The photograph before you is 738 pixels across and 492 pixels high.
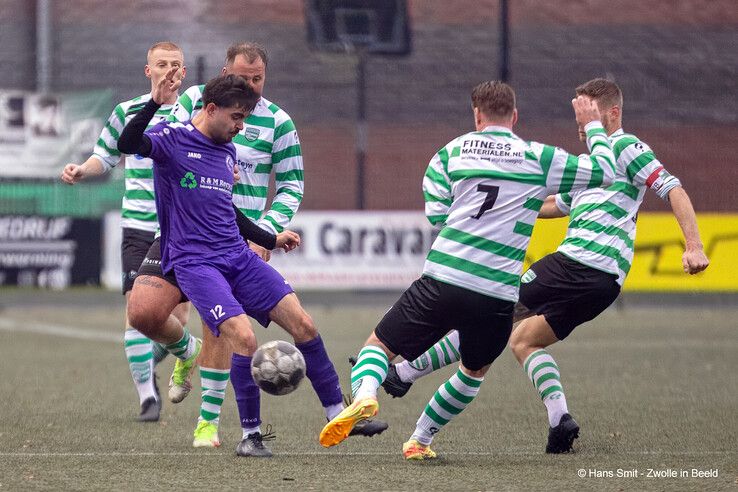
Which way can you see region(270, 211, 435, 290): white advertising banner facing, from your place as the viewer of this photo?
facing the viewer

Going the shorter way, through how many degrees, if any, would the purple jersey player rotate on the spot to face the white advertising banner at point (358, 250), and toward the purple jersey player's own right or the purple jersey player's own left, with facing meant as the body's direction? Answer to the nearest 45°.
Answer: approximately 135° to the purple jersey player's own left

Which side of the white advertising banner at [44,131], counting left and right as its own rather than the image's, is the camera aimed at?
front

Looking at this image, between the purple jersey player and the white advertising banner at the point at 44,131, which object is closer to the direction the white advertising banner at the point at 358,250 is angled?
the purple jersey player

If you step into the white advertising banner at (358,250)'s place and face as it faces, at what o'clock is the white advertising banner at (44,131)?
the white advertising banner at (44,131) is roughly at 4 o'clock from the white advertising banner at (358,250).

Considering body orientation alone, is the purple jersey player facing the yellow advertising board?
no

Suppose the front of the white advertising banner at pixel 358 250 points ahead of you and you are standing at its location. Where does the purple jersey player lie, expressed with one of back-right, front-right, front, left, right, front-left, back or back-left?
front

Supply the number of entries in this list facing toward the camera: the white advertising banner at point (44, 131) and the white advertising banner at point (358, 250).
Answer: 2

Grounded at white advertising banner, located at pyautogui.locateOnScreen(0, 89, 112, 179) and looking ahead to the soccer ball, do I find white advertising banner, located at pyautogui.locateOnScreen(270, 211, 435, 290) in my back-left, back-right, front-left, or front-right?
front-left

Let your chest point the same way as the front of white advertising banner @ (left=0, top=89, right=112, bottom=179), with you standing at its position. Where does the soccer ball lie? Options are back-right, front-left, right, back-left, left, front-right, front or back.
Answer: front

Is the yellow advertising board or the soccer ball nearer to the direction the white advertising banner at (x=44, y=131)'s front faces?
the soccer ball

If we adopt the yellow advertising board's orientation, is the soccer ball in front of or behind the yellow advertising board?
in front

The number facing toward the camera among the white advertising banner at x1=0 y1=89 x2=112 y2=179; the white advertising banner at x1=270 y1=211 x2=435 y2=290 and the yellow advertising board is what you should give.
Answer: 3

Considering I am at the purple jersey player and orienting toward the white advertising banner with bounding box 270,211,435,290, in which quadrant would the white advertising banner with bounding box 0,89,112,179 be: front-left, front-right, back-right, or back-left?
front-left

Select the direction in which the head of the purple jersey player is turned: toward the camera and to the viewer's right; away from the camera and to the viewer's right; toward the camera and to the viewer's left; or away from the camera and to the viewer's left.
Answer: toward the camera and to the viewer's right

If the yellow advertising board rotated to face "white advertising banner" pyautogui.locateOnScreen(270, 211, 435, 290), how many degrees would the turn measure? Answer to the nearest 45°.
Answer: approximately 90° to its right

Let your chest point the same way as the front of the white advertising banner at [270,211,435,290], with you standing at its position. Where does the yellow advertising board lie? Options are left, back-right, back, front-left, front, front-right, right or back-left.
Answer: left
